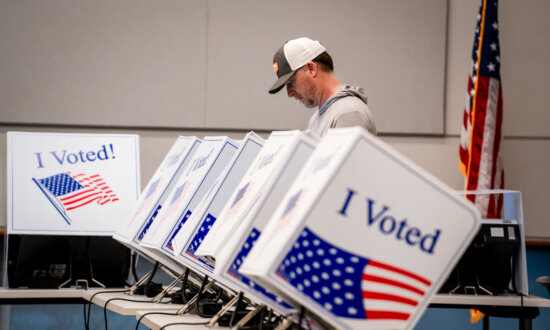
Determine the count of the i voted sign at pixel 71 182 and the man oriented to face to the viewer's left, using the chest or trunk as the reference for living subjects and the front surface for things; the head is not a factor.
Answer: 1

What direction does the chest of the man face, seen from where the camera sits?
to the viewer's left

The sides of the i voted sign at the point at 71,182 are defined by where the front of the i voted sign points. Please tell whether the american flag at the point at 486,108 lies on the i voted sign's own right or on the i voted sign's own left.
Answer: on the i voted sign's own left
